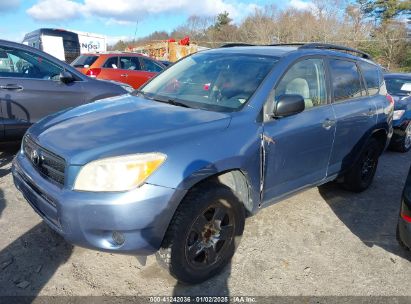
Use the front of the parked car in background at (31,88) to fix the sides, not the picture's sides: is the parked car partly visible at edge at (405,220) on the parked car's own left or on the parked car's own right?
on the parked car's own right

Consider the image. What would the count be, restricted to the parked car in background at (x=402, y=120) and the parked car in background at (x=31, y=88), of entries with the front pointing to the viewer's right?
1

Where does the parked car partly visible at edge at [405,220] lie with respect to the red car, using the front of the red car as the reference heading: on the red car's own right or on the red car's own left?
on the red car's own right

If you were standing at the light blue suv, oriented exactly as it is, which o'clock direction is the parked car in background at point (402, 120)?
The parked car in background is roughly at 6 o'clock from the light blue suv.

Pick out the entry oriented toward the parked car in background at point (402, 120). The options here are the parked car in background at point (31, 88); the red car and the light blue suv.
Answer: the parked car in background at point (31, 88)

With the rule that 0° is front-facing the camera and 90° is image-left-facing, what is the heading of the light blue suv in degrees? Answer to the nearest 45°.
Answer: approximately 45°

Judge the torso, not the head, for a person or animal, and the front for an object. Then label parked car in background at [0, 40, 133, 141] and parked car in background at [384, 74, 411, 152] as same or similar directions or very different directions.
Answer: very different directions

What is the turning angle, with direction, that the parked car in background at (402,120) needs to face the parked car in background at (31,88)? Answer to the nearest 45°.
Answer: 0° — it already faces it

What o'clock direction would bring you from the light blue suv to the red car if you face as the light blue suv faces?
The red car is roughly at 4 o'clock from the light blue suv.

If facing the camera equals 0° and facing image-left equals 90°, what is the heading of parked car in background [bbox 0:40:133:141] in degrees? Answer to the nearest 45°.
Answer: approximately 270°

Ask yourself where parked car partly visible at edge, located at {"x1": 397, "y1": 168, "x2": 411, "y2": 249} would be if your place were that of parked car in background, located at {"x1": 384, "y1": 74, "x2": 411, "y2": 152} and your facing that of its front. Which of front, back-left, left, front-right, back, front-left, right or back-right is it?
front-left

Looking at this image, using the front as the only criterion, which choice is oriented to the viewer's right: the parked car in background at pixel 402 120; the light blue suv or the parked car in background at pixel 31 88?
the parked car in background at pixel 31 88
